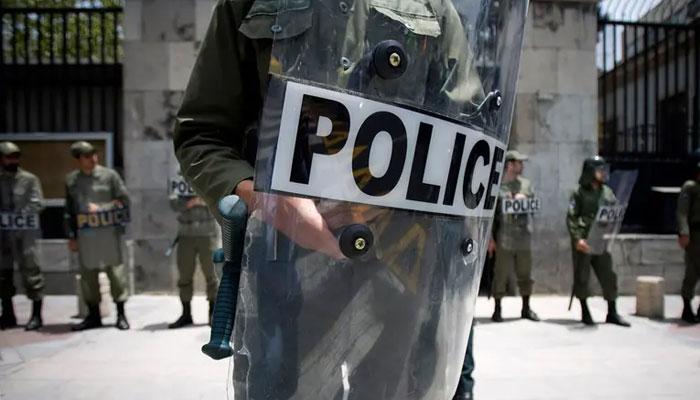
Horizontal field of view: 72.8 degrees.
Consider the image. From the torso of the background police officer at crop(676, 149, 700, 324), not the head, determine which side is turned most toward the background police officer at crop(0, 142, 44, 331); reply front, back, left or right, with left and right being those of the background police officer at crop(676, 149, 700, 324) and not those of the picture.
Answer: right

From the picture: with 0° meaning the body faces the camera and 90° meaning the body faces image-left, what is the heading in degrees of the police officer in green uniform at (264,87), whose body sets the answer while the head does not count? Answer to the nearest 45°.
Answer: approximately 0°

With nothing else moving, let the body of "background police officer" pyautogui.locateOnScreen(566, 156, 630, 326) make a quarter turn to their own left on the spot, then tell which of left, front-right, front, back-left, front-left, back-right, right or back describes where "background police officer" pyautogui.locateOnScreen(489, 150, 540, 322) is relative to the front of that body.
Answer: back-left

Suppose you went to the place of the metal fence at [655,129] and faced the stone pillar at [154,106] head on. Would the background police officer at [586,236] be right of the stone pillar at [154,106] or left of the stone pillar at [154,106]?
left

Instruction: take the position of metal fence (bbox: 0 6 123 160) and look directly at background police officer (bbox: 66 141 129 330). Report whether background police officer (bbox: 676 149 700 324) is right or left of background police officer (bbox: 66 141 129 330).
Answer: left

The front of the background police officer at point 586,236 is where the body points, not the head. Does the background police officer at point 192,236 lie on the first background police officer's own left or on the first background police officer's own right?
on the first background police officer's own right

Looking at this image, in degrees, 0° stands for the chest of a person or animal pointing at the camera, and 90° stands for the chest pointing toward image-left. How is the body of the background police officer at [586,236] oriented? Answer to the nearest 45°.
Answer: approximately 315°

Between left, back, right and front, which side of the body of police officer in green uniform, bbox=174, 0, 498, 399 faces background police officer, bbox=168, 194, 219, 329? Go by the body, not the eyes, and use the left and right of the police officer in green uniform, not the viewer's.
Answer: back

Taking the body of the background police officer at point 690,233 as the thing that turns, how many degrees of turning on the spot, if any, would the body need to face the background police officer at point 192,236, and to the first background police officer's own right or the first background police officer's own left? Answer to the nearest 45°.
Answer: approximately 90° to the first background police officer's own right

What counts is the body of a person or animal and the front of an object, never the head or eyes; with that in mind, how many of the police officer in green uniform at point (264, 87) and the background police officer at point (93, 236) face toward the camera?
2
